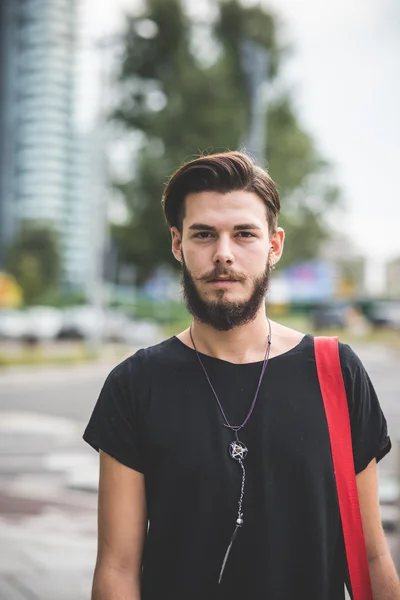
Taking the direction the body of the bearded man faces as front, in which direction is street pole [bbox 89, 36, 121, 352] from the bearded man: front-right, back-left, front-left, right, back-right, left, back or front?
back

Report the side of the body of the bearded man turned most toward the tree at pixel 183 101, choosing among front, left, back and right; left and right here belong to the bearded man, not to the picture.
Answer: back

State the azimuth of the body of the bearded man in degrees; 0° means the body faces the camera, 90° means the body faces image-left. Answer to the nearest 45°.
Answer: approximately 0°

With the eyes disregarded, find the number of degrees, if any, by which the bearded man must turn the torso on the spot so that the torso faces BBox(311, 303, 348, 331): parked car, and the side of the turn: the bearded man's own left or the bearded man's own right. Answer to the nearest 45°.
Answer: approximately 180°

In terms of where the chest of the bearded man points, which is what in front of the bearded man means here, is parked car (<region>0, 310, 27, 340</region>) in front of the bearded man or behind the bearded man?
behind
